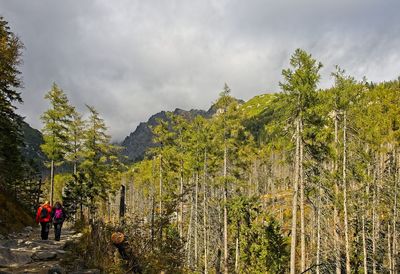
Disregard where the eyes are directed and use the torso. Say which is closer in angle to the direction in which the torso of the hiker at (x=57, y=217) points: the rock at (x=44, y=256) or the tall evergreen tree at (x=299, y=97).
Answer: the tall evergreen tree

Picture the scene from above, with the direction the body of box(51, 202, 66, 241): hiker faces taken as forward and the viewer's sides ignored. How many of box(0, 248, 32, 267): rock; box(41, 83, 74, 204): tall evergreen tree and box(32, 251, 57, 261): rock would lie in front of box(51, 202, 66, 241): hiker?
1

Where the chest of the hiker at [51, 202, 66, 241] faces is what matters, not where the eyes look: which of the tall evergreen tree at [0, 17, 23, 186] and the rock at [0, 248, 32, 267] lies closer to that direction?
the tall evergreen tree

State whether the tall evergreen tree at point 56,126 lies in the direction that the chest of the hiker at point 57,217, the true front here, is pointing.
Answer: yes

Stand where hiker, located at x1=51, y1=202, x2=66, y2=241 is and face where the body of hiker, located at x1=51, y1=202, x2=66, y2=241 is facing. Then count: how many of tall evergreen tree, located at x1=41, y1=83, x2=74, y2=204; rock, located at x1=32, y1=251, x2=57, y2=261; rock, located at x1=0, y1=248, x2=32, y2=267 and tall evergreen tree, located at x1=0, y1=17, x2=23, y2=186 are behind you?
2

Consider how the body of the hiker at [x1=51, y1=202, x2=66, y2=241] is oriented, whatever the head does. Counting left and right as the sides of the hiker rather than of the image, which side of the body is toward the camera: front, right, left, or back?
back

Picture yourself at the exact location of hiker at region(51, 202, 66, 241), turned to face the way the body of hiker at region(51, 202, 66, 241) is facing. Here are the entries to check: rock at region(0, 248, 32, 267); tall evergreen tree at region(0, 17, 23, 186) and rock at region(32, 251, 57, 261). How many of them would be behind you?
2

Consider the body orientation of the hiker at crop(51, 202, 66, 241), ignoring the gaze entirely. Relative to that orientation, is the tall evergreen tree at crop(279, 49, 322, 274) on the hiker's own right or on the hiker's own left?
on the hiker's own right

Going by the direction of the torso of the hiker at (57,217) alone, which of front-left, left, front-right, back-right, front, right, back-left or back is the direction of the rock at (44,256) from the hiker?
back

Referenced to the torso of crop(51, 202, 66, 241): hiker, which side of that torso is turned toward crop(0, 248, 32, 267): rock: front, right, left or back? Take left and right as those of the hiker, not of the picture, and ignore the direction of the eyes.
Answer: back
